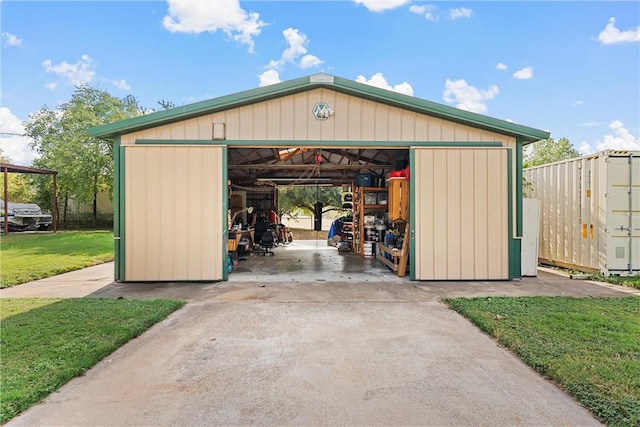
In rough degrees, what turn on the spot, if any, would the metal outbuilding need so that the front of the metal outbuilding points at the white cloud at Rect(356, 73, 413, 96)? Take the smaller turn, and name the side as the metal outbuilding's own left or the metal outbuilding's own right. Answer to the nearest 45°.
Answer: approximately 135° to the metal outbuilding's own left

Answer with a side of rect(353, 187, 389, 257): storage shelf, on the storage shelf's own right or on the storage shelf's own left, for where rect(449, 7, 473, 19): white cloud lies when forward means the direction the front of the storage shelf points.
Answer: on the storage shelf's own left

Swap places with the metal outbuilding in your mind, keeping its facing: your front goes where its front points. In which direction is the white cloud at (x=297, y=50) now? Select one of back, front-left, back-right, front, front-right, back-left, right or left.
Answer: back

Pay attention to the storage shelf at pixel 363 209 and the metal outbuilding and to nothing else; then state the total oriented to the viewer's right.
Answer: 0
